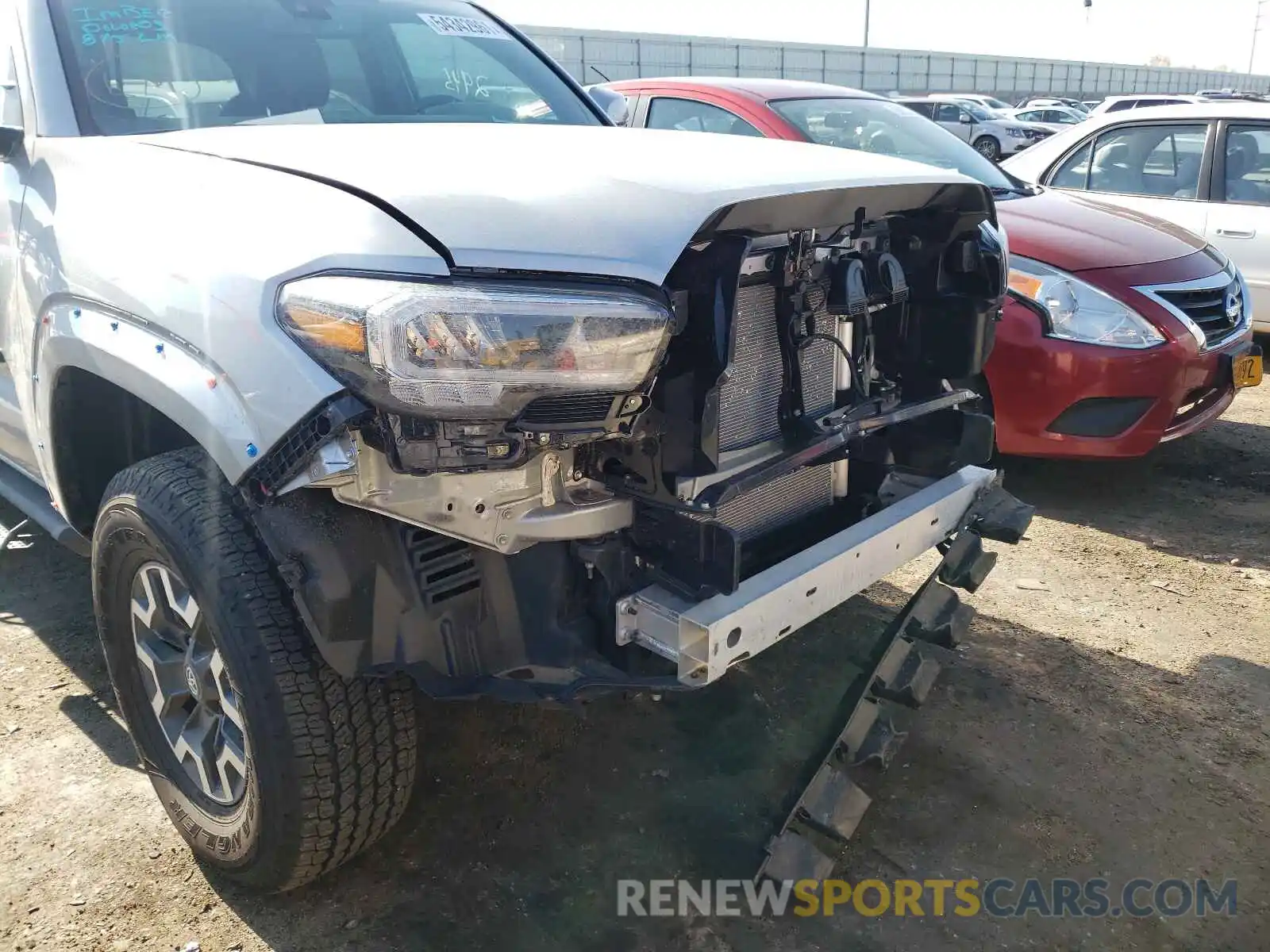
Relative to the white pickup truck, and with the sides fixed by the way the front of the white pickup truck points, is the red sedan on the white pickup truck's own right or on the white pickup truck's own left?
on the white pickup truck's own left

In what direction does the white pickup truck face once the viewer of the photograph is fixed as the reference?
facing the viewer and to the right of the viewer

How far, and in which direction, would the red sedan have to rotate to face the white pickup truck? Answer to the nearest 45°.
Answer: approximately 90° to its right

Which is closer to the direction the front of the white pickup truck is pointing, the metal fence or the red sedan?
the red sedan

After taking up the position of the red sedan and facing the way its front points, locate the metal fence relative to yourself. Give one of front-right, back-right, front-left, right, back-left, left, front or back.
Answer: back-left

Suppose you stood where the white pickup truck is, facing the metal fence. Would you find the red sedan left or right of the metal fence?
right

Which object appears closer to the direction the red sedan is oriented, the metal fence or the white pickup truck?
the white pickup truck

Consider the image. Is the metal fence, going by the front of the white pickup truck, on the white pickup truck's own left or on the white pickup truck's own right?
on the white pickup truck's own left

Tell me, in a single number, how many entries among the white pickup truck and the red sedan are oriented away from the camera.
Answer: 0

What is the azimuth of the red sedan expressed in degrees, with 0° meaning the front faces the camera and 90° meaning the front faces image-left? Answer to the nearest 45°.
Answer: approximately 315°
